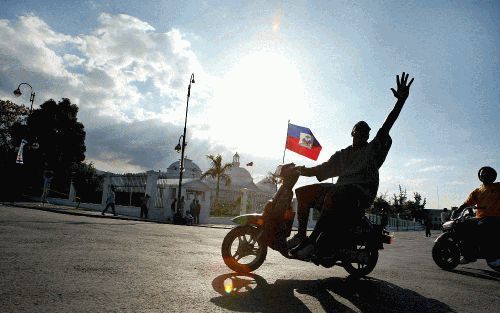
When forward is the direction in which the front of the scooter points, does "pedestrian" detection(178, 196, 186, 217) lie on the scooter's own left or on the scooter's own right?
on the scooter's own right

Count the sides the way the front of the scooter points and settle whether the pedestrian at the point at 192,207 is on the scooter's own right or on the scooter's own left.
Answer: on the scooter's own right

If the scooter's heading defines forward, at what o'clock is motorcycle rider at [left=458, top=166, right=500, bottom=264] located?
The motorcycle rider is roughly at 5 o'clock from the scooter.

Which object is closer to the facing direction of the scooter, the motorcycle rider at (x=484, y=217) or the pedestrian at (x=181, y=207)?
the pedestrian

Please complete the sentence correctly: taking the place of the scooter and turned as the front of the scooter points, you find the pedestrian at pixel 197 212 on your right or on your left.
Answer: on your right

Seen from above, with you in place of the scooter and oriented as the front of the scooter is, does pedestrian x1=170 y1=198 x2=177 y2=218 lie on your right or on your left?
on your right

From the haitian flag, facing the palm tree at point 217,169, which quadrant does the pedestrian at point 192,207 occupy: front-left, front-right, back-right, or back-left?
front-left

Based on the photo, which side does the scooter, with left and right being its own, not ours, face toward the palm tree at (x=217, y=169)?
right

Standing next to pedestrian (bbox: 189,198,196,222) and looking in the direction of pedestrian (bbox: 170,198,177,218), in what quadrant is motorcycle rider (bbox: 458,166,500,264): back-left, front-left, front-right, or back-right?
back-left

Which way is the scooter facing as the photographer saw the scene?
facing to the left of the viewer

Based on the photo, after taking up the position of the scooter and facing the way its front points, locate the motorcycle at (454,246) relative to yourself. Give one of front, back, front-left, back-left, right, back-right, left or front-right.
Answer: back-right

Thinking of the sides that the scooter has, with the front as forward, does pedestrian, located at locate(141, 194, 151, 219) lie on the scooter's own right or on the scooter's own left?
on the scooter's own right
